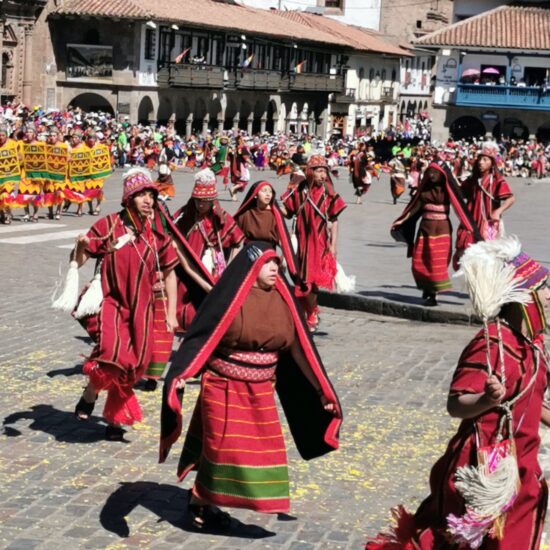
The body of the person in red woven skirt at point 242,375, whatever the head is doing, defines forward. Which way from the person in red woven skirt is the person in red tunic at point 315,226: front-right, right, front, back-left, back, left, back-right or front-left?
back-left

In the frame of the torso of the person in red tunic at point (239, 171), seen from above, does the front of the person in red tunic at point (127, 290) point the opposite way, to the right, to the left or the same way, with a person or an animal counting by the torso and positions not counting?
the same way

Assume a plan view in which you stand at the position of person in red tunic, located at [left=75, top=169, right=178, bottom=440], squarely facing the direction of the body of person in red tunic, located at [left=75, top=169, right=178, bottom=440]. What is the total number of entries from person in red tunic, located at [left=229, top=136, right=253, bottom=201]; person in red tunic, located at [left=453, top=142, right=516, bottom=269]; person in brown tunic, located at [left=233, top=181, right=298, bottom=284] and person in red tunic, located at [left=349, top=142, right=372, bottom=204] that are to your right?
0

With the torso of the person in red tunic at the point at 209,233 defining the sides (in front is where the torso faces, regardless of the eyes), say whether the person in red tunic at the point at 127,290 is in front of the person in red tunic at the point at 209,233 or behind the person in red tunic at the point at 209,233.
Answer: in front

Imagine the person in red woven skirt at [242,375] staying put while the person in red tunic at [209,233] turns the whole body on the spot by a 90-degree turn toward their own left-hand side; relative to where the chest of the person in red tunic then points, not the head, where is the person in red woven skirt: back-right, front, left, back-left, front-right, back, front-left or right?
right

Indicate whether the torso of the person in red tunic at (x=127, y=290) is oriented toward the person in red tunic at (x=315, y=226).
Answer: no

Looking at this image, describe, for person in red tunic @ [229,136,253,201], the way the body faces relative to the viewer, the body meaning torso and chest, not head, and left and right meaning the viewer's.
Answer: facing the viewer and to the right of the viewer

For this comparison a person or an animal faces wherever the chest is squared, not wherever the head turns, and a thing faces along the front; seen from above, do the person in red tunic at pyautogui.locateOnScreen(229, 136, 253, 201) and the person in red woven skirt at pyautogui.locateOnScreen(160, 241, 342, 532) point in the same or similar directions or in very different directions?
same or similar directions

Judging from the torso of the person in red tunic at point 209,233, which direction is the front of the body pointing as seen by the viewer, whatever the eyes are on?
toward the camera

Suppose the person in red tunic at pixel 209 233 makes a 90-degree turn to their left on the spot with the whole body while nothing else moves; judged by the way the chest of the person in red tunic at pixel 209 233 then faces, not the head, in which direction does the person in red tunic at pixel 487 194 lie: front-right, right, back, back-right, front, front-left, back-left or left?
front-left

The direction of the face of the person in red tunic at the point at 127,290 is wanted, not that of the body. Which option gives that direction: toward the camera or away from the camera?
toward the camera
